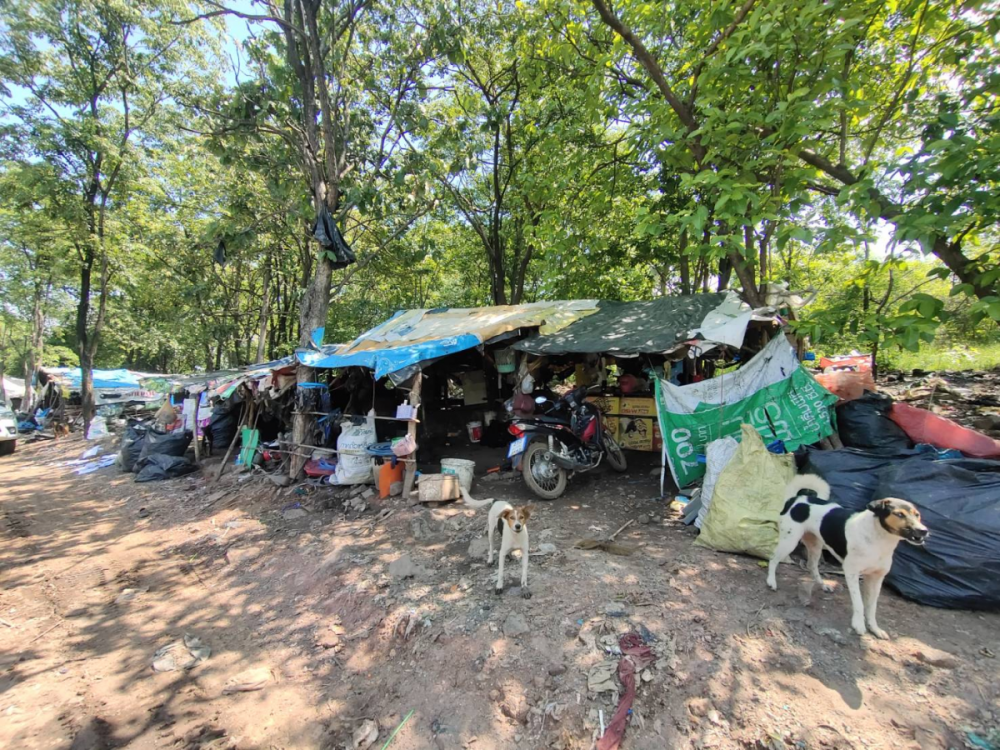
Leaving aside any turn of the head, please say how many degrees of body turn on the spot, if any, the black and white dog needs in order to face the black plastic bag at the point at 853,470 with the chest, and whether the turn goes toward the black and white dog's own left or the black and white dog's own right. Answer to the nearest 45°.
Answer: approximately 135° to the black and white dog's own left

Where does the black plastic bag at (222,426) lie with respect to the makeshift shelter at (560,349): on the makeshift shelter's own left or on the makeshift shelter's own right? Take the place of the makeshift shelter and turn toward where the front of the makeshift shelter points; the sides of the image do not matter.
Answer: on the makeshift shelter's own right

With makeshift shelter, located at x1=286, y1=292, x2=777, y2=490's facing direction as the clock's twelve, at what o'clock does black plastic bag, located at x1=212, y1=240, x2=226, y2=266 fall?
The black plastic bag is roughly at 3 o'clock from the makeshift shelter.

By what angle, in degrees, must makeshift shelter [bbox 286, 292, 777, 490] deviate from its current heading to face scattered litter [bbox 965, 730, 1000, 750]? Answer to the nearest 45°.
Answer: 0° — it already faces it

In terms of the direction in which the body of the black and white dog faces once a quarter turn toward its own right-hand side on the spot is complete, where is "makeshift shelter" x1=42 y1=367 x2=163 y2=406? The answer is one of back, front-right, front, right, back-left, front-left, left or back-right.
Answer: front-right

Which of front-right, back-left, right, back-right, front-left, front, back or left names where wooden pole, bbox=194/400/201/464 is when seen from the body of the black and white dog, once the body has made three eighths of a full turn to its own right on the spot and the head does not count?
front

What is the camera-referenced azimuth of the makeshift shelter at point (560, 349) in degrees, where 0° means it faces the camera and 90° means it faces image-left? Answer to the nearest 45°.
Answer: approximately 0°

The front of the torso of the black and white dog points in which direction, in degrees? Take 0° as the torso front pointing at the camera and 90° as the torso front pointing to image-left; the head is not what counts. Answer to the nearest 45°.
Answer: approximately 315°
